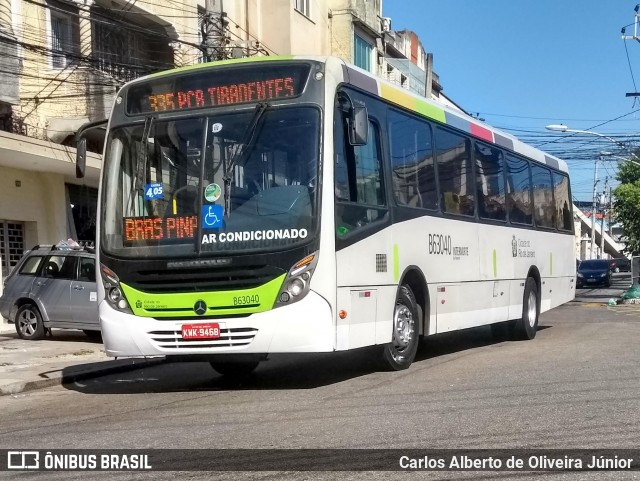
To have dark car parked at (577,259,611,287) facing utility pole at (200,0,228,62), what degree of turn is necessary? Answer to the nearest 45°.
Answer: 0° — it already faces it

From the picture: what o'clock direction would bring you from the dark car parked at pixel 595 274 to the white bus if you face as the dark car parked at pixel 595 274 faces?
The white bus is roughly at 12 o'clock from the dark car parked.

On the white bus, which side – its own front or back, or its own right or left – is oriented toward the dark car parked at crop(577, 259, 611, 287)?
back

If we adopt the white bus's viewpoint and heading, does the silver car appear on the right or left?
on its right

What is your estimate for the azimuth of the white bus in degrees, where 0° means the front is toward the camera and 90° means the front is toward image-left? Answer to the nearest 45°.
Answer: approximately 45°

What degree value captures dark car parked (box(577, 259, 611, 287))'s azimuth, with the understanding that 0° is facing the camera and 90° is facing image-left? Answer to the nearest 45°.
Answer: approximately 0°

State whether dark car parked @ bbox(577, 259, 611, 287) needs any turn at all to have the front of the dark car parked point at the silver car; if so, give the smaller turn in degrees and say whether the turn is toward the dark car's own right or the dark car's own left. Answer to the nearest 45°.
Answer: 0° — it already faces it
